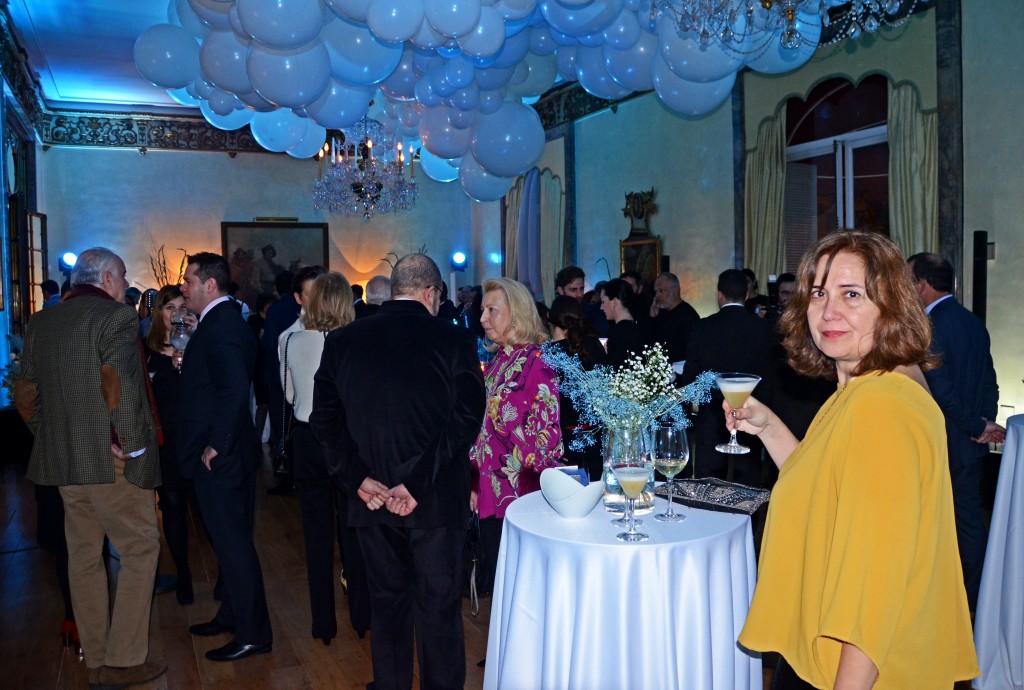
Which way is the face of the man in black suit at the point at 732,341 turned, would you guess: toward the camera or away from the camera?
away from the camera

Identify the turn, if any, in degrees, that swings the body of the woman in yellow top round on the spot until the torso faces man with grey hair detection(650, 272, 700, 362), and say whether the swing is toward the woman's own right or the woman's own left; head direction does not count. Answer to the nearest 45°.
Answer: approximately 90° to the woman's own right

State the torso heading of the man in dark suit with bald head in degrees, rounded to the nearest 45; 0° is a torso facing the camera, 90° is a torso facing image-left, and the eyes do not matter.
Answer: approximately 180°

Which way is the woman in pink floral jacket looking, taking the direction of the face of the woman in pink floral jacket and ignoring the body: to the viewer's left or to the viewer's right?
to the viewer's left

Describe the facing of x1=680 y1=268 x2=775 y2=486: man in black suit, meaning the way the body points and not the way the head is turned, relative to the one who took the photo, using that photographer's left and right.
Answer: facing away from the viewer

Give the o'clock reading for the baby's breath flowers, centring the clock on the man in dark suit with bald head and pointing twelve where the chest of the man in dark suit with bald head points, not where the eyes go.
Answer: The baby's breath flowers is roughly at 4 o'clock from the man in dark suit with bald head.

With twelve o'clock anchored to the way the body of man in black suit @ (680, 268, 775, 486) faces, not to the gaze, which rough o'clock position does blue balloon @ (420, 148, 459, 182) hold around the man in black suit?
The blue balloon is roughly at 10 o'clock from the man in black suit.

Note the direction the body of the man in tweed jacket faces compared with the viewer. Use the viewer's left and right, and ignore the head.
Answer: facing away from the viewer and to the right of the viewer

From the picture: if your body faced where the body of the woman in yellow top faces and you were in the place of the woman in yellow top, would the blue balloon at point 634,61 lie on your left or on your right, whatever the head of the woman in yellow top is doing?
on your right

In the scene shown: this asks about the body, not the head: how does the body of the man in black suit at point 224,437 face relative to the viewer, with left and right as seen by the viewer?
facing to the left of the viewer
